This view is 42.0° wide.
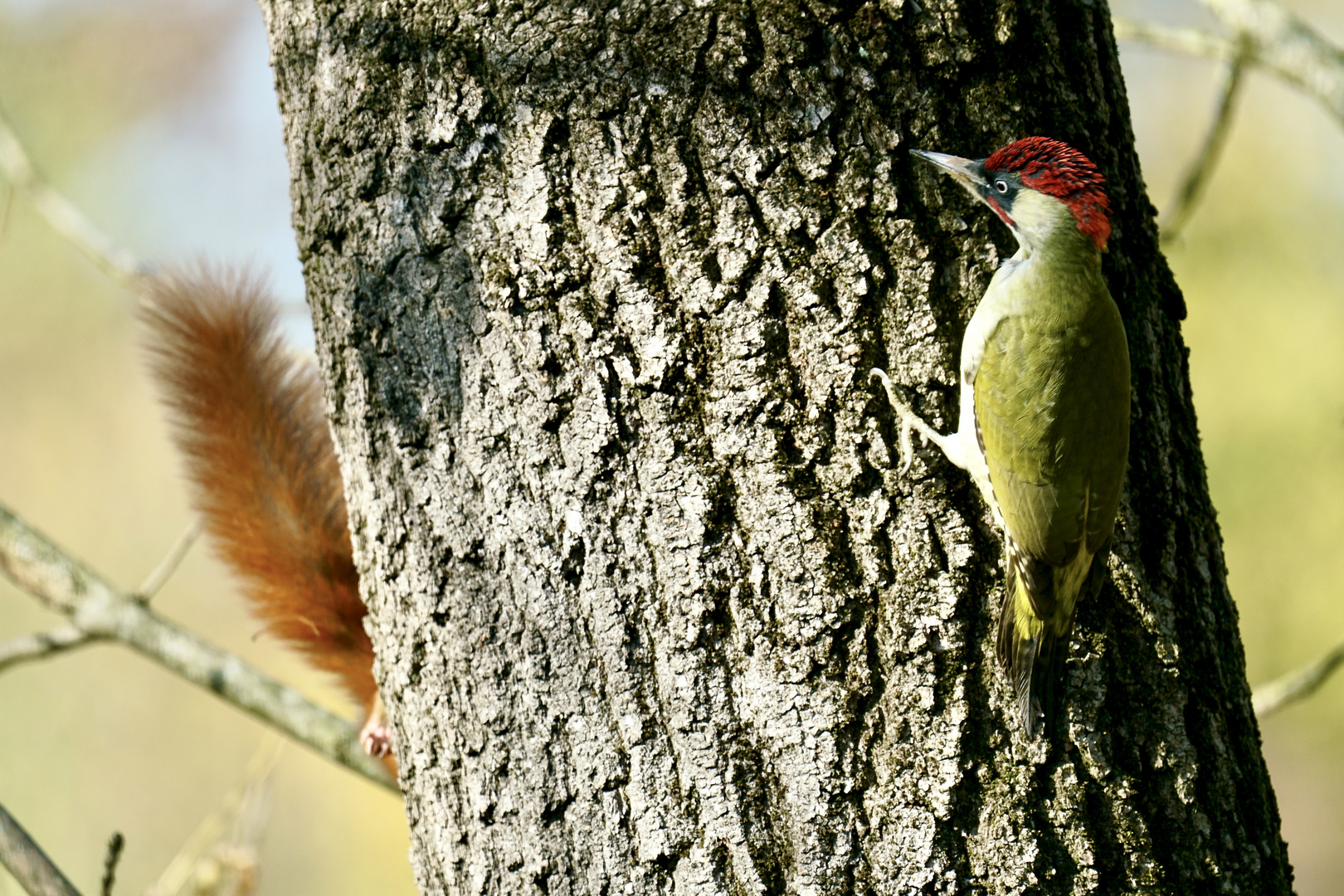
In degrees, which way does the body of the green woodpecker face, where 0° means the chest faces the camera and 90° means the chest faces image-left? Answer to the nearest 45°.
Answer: approximately 135°

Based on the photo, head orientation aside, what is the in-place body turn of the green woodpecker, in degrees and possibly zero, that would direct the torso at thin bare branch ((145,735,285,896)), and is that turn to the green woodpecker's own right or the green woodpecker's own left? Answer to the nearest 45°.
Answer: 0° — it already faces it

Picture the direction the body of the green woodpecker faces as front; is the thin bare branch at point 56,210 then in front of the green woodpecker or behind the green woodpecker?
in front

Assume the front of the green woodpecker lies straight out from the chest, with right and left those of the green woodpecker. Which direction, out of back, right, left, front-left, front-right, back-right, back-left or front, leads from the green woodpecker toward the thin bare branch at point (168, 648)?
front
